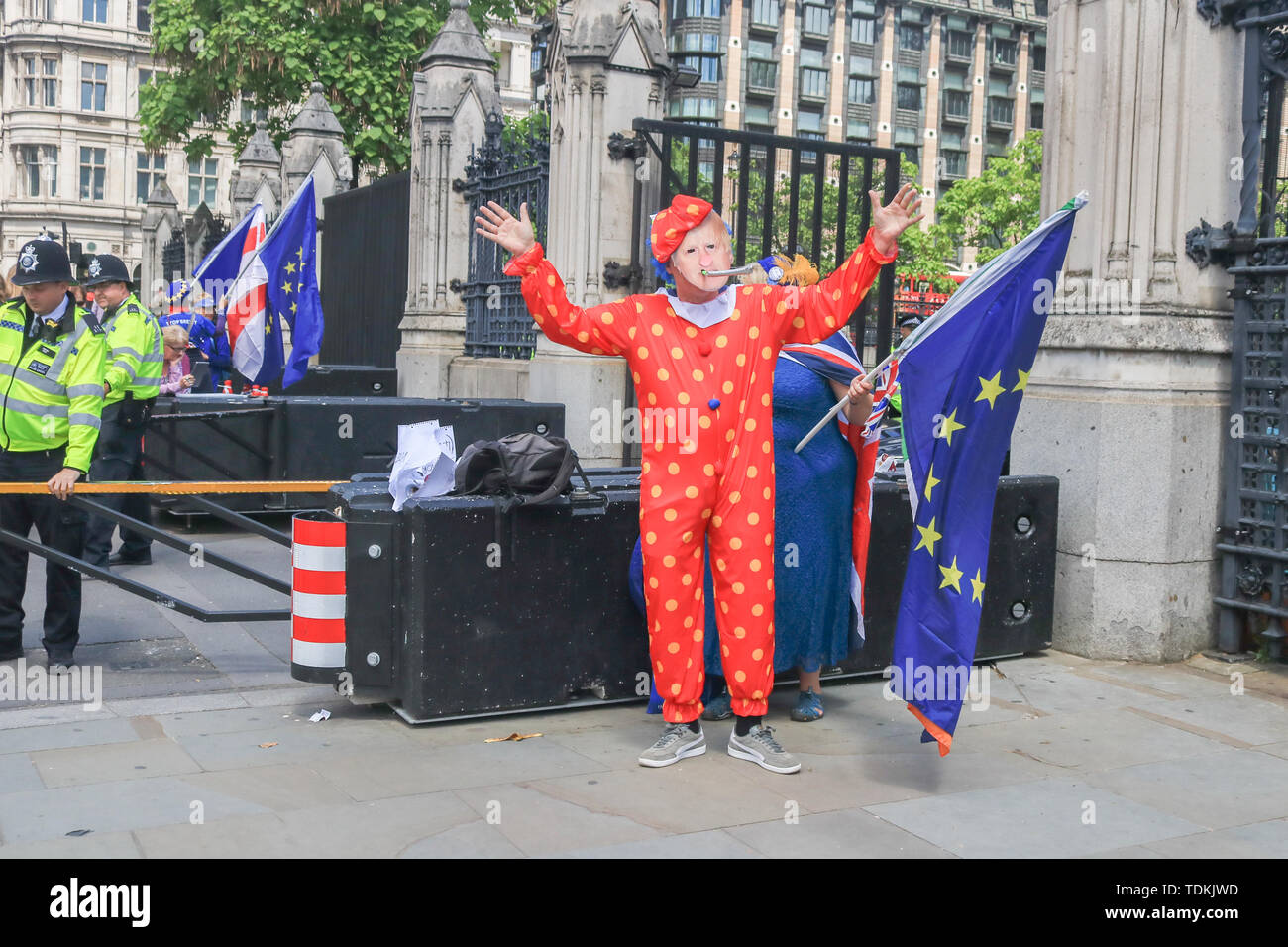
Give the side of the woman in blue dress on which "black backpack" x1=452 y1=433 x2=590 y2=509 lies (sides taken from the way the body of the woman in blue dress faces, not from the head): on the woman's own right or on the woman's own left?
on the woman's own right

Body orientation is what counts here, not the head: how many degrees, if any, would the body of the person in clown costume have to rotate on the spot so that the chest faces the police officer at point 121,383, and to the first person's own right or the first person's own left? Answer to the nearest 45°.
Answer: approximately 135° to the first person's own right

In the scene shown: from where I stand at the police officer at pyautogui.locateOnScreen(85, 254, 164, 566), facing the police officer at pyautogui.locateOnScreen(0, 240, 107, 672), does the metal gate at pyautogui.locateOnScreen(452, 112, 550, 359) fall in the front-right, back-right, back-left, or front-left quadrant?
back-left

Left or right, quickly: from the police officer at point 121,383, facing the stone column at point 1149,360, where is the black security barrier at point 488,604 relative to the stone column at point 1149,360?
right

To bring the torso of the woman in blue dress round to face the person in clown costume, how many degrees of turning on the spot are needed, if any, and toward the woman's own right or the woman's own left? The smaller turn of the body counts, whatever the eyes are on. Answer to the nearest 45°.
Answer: approximately 45° to the woman's own right

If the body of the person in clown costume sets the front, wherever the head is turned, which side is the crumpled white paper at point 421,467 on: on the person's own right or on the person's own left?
on the person's own right

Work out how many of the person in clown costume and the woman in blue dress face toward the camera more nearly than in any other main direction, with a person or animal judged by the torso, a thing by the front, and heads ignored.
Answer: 2

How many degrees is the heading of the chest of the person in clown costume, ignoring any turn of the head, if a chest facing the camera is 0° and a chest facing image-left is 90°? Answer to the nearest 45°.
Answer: approximately 0°

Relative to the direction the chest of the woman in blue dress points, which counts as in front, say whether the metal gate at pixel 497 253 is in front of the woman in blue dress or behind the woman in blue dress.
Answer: behind

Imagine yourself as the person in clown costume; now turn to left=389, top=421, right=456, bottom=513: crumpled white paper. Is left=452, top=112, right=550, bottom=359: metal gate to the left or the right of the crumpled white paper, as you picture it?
right
